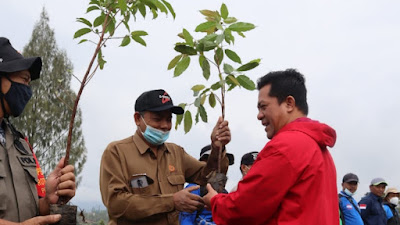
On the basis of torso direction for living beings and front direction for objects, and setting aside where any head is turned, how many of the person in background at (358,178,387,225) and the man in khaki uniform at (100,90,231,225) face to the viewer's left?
0

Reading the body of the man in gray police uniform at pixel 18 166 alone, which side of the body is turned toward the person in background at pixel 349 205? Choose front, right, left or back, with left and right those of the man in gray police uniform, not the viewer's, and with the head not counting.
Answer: left

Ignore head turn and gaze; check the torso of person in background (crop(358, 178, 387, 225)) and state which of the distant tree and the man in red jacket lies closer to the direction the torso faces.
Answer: the man in red jacket

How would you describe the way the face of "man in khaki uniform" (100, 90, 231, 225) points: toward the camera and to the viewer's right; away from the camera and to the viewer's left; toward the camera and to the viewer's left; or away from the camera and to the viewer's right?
toward the camera and to the viewer's right

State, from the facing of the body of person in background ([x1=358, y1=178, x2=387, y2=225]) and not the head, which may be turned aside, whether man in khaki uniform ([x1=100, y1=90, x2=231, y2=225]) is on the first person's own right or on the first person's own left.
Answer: on the first person's own right

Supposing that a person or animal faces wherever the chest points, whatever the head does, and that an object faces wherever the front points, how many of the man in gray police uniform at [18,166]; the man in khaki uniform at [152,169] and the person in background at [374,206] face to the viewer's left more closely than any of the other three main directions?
0

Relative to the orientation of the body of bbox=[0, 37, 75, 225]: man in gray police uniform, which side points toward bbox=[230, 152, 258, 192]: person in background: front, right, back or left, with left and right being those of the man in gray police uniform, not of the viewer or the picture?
left

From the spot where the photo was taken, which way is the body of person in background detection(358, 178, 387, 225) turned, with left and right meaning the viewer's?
facing the viewer and to the right of the viewer

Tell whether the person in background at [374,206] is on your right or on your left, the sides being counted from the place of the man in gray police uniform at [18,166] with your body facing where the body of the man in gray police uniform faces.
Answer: on your left

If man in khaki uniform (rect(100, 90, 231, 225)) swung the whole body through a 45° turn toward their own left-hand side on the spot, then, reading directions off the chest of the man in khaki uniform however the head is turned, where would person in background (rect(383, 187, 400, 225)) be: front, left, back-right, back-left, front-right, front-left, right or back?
front-left

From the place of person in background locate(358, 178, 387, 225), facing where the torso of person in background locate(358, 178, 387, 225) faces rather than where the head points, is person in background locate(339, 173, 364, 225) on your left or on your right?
on your right

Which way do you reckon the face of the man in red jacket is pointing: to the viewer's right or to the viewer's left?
to the viewer's left
